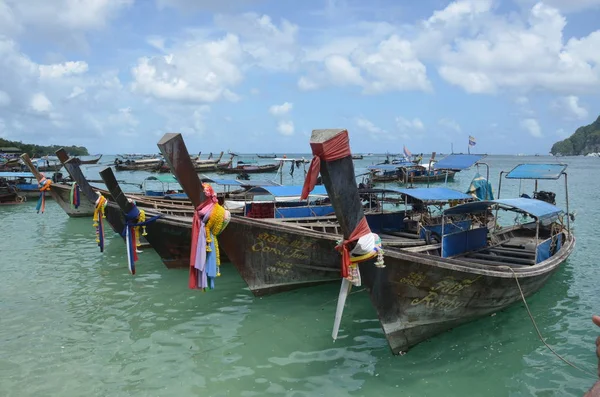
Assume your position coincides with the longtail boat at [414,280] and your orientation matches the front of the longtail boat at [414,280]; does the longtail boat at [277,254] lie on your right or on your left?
on your right

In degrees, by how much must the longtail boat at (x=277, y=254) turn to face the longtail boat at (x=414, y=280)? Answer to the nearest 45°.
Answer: approximately 90° to its left

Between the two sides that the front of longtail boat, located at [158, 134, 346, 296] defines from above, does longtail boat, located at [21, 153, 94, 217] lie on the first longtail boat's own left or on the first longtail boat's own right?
on the first longtail boat's own right

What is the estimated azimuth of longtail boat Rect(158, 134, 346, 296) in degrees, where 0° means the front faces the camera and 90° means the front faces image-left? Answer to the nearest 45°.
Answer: approximately 45°
